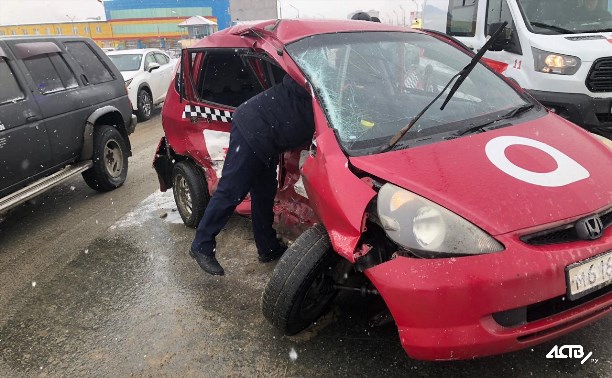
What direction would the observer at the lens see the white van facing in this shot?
facing the viewer and to the right of the viewer

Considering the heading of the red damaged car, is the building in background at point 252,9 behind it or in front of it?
behind

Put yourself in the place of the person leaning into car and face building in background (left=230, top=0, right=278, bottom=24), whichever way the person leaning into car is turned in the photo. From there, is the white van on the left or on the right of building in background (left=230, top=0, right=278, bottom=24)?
right

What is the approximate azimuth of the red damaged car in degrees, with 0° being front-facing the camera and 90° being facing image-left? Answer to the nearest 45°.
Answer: approximately 315°

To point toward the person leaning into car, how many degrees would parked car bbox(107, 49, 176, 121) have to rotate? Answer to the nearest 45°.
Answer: approximately 45° to its left

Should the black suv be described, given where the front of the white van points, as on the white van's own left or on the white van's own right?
on the white van's own right

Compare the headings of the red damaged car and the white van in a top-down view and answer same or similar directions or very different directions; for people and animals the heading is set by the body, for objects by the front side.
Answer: same or similar directions

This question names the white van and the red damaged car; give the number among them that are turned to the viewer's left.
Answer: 0

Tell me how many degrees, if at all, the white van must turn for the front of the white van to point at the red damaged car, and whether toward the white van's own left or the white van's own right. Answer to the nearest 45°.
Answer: approximately 45° to the white van's own right

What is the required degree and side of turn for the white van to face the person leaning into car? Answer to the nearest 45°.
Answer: approximately 90° to its right

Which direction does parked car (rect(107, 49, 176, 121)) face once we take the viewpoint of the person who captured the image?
facing the viewer and to the left of the viewer

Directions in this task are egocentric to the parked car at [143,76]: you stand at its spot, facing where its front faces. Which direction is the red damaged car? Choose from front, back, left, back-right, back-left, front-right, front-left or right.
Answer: front-left

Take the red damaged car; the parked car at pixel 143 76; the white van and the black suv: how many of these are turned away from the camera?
0

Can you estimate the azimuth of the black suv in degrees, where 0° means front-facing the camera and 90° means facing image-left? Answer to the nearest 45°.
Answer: approximately 45°

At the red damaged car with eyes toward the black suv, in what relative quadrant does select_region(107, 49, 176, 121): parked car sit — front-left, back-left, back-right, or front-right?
front-right
